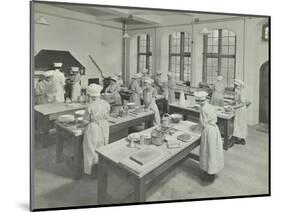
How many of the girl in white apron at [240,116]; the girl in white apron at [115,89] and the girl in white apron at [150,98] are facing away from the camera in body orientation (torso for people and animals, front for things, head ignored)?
0

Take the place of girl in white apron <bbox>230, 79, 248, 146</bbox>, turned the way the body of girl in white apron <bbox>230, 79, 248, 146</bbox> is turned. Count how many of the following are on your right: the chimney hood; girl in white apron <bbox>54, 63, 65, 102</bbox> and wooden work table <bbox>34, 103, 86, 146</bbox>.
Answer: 0

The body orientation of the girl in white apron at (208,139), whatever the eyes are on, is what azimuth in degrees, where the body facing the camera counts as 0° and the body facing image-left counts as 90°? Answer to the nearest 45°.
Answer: approximately 135°

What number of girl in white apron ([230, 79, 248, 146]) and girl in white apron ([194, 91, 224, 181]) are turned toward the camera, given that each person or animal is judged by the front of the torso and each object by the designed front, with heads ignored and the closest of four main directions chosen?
0

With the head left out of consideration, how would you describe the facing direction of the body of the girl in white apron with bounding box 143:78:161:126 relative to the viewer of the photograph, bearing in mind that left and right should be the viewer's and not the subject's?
facing the viewer and to the left of the viewer

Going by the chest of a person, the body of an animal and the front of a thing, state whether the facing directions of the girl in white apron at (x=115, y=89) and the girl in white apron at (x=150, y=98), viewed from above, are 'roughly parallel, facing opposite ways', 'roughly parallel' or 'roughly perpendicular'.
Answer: roughly parallel

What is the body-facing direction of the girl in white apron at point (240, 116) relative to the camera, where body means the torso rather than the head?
to the viewer's left
